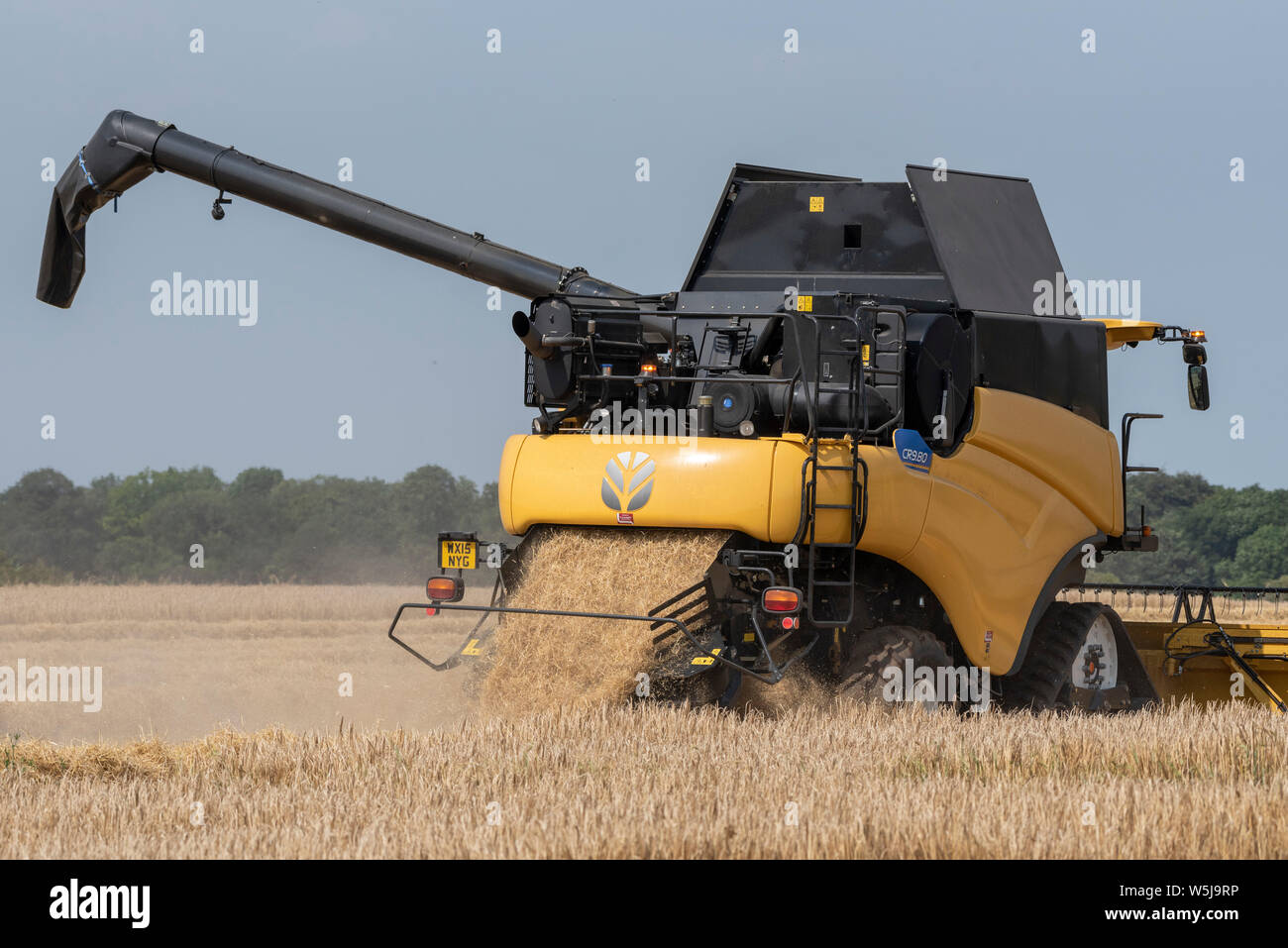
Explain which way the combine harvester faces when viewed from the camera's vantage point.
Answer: facing away from the viewer and to the right of the viewer
